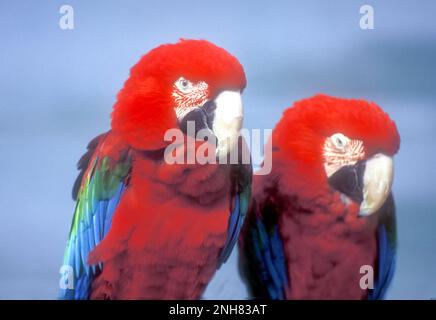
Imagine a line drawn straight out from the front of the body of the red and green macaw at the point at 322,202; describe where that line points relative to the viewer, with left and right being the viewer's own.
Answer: facing the viewer and to the right of the viewer

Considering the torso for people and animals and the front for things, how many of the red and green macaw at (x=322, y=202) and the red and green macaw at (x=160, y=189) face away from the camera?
0

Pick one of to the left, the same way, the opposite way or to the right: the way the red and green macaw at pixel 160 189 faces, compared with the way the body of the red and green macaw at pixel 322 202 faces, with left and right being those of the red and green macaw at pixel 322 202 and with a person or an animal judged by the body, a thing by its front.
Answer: the same way
